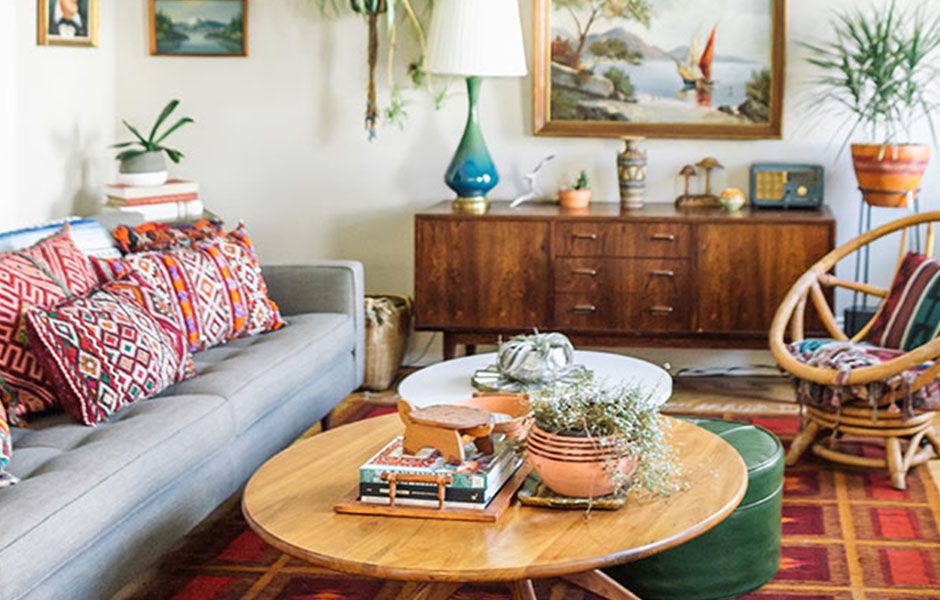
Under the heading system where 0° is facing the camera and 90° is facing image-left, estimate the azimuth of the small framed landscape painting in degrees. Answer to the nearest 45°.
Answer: approximately 0°

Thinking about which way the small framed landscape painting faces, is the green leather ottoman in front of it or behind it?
in front

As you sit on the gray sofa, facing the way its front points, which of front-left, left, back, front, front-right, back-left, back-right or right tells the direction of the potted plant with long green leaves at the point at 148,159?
back-left

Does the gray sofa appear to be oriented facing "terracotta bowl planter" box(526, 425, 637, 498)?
yes

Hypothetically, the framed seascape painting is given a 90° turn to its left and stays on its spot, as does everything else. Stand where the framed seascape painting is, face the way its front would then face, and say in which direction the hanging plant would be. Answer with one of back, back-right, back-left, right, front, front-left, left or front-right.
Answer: back

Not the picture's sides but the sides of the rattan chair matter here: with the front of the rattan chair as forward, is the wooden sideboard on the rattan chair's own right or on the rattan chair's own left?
on the rattan chair's own right

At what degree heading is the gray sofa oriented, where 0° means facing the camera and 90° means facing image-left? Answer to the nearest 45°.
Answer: approximately 315°

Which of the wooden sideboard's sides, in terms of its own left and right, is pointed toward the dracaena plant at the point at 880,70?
left

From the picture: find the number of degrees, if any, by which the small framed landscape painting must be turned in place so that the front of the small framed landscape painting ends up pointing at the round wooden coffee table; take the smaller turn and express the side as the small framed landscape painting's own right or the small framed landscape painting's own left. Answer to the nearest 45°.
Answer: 0° — it already faces it

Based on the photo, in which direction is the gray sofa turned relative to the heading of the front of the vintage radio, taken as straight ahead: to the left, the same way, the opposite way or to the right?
to the left

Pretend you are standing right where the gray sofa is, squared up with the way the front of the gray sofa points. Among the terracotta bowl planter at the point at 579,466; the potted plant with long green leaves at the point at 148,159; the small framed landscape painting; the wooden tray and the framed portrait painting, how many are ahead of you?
2

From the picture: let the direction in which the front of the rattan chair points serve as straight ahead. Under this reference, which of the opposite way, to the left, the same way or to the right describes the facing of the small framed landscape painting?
to the left

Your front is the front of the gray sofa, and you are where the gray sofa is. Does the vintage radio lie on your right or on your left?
on your left

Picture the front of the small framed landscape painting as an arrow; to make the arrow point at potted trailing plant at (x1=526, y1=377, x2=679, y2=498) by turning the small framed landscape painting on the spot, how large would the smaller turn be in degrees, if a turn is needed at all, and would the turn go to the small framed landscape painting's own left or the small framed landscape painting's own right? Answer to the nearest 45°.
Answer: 0° — it already faces it

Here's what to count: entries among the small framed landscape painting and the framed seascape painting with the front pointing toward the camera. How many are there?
2
